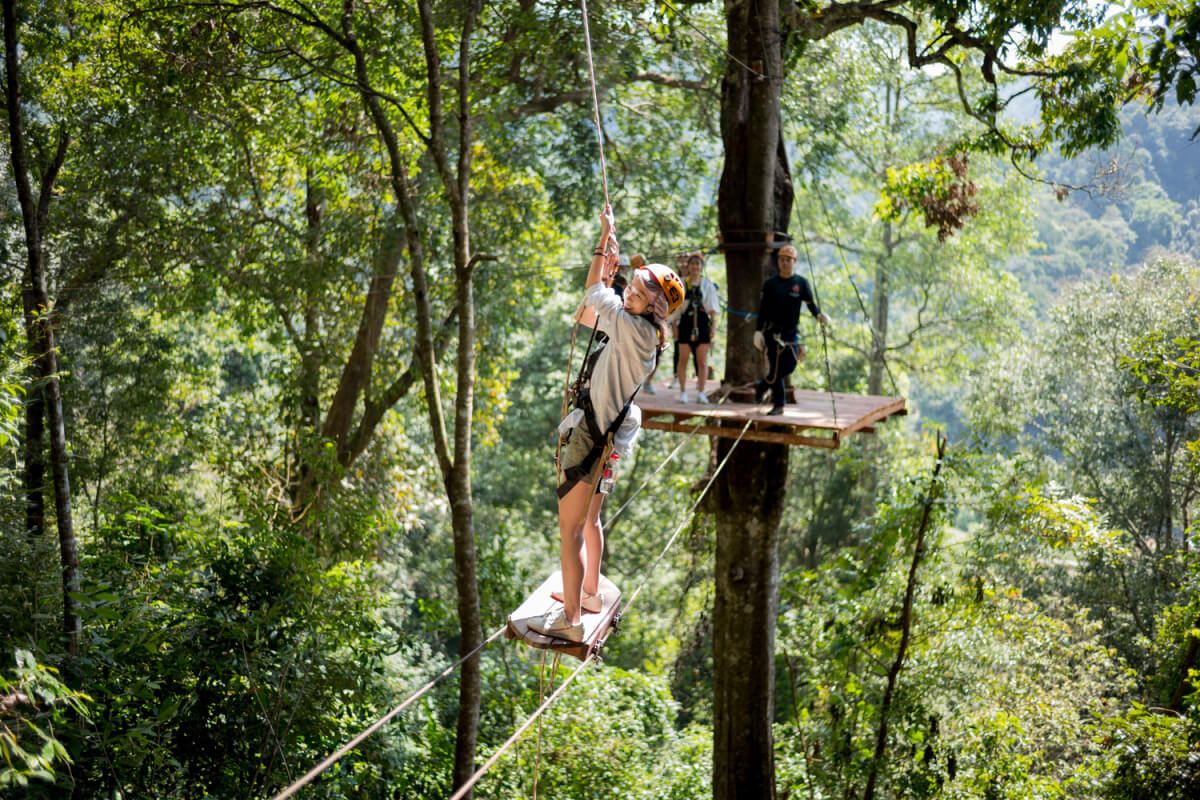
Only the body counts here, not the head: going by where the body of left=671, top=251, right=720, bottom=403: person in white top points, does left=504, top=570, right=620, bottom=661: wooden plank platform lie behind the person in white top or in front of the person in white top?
in front

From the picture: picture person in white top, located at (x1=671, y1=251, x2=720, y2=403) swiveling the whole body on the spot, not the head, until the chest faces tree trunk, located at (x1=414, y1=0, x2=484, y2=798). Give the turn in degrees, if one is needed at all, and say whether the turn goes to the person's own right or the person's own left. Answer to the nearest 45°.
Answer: approximately 90° to the person's own right

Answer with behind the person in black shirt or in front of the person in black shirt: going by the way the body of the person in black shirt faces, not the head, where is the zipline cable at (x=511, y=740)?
in front

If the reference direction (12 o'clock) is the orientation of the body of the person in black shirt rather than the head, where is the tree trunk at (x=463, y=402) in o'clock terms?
The tree trunk is roughly at 3 o'clock from the person in black shirt.

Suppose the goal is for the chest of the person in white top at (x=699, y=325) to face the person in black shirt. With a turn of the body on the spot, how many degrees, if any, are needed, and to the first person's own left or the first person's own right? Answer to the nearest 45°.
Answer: approximately 45° to the first person's own left
